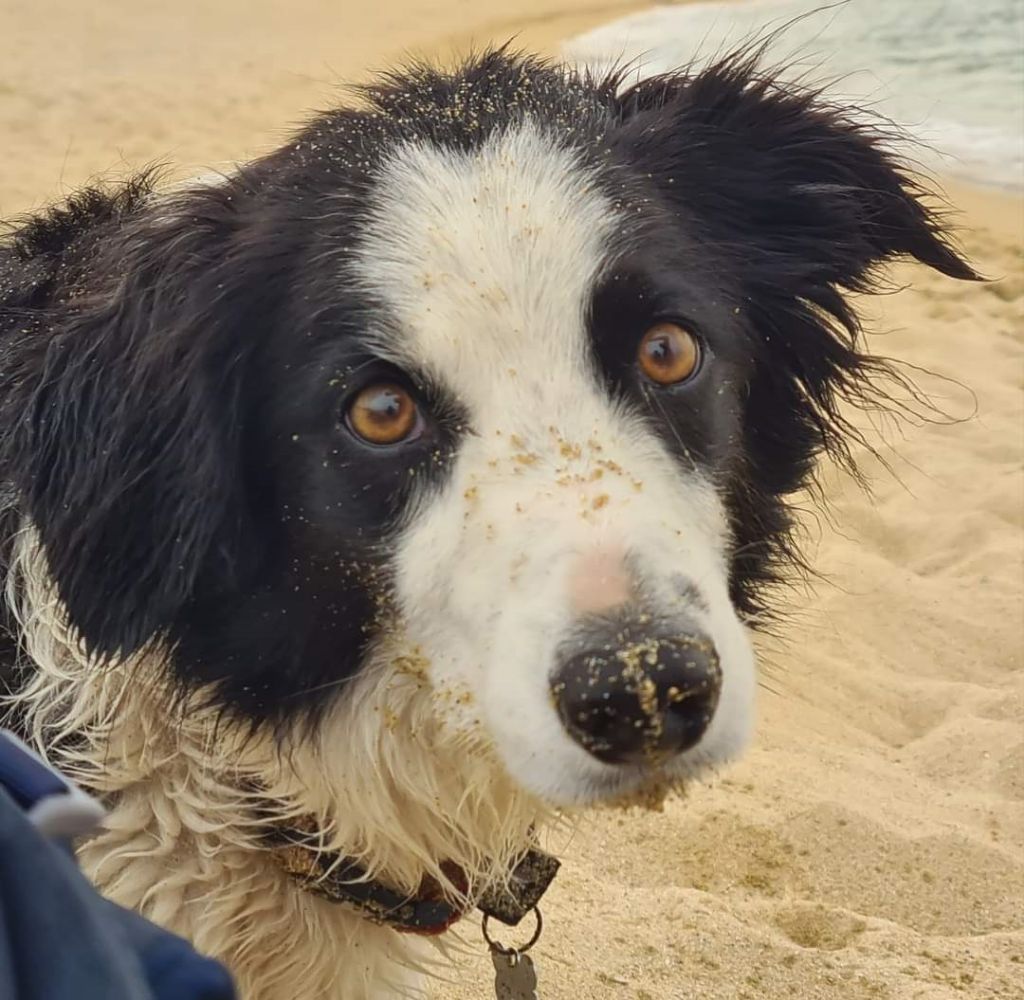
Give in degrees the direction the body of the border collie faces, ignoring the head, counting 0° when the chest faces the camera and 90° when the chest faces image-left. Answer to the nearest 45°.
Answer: approximately 315°
